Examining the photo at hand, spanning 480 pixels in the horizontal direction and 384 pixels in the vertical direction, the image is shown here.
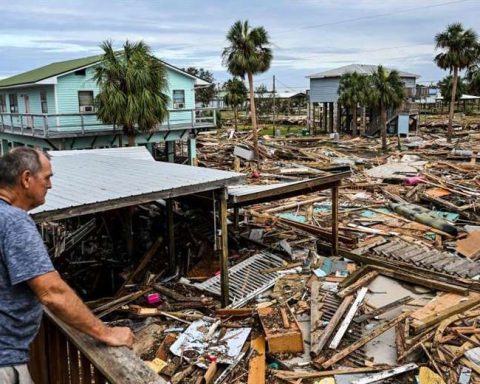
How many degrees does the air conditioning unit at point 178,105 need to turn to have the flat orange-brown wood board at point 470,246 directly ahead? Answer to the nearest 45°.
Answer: approximately 45° to its left

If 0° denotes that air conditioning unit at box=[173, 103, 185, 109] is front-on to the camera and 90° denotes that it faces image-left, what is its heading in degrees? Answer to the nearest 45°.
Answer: approximately 0°

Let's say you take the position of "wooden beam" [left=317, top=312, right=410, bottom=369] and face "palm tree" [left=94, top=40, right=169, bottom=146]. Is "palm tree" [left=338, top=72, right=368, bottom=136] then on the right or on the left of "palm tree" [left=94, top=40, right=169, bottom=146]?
right

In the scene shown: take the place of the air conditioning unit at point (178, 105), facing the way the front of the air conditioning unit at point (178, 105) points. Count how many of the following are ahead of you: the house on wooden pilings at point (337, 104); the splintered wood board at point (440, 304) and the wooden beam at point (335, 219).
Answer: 2

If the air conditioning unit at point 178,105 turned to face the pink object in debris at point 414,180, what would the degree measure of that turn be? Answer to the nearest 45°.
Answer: approximately 45° to its left

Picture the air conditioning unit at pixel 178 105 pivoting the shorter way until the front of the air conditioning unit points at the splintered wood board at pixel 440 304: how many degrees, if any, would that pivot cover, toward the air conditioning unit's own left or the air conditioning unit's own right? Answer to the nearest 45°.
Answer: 0° — it already faces it

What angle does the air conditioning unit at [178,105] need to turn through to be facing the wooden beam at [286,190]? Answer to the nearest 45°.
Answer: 0° — it already faces it

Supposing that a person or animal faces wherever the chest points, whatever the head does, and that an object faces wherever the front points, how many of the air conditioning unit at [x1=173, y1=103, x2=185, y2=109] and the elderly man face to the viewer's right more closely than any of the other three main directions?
1

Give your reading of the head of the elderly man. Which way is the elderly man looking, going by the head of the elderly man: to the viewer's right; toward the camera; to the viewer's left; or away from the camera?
to the viewer's right

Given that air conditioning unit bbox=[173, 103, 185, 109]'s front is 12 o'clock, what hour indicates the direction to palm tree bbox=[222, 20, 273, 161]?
The palm tree is roughly at 9 o'clock from the air conditioning unit.

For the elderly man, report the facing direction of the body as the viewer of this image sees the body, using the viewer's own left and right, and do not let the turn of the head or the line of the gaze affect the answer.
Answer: facing to the right of the viewer

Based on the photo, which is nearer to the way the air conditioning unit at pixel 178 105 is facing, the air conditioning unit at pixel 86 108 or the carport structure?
the carport structure
